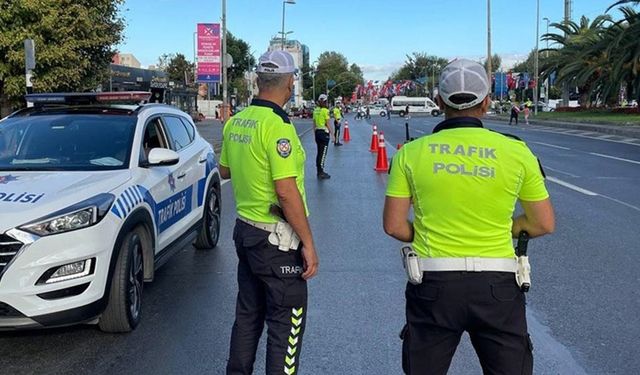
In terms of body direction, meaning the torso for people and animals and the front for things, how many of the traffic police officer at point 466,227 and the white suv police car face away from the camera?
1

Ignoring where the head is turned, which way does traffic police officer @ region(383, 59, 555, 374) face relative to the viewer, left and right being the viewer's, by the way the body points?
facing away from the viewer

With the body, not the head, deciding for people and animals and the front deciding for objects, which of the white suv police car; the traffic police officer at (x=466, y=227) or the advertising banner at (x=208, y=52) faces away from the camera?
the traffic police officer

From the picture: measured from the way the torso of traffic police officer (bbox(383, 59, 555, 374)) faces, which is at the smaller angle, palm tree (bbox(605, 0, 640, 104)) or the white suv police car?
the palm tree

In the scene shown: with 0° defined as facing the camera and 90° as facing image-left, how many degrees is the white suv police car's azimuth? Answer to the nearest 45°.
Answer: approximately 45°

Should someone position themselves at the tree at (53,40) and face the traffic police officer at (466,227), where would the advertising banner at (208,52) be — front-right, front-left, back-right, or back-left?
back-left

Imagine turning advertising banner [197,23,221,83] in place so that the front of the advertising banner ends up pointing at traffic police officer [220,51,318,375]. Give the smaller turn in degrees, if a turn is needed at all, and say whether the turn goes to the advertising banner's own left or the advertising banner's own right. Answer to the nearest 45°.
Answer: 0° — it already faces them

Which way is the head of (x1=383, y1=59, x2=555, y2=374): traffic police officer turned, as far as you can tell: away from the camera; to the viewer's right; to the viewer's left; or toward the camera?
away from the camera

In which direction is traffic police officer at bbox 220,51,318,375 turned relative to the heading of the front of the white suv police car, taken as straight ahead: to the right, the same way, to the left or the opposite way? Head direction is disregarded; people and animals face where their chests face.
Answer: the opposite way

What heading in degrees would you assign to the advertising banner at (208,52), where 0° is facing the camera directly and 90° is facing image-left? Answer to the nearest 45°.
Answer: approximately 0°

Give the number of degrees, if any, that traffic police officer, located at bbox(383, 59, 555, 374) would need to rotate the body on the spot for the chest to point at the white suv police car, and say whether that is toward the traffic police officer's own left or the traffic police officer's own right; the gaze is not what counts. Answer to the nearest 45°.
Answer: approximately 45° to the traffic police officer's own left

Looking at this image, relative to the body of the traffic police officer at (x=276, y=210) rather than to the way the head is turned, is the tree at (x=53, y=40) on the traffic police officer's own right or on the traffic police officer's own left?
on the traffic police officer's own left
